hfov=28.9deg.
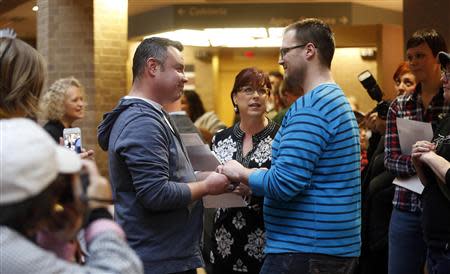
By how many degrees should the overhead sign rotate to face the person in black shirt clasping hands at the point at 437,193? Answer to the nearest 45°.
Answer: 0° — it already faces them

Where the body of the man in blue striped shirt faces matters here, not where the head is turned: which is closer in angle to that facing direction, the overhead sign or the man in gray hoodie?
the man in gray hoodie

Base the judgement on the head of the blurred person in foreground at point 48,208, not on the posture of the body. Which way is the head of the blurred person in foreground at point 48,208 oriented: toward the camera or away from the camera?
away from the camera

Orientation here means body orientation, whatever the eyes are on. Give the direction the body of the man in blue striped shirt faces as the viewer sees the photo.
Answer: to the viewer's left

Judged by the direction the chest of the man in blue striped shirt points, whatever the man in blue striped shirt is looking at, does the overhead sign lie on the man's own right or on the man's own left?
on the man's own right

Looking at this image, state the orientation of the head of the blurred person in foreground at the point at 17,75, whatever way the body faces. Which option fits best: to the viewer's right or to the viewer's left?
to the viewer's right

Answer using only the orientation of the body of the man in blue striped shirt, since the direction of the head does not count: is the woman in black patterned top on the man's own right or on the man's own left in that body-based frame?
on the man's own right

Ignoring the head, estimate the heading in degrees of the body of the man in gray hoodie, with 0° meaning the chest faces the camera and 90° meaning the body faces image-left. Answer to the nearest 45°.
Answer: approximately 270°

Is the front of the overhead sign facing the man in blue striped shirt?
yes
